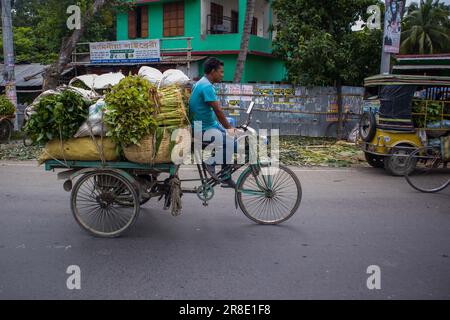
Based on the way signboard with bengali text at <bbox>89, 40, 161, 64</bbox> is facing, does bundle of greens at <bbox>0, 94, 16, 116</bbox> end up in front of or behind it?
in front

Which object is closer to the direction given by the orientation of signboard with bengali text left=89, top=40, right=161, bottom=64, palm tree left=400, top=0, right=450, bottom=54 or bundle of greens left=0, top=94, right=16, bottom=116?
the bundle of greens

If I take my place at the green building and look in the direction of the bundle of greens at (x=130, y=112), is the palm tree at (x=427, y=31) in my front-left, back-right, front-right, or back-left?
back-left

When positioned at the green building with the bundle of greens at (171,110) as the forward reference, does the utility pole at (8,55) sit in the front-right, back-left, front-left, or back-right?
front-right

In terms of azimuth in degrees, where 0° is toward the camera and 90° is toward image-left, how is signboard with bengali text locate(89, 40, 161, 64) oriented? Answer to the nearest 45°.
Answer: approximately 0°

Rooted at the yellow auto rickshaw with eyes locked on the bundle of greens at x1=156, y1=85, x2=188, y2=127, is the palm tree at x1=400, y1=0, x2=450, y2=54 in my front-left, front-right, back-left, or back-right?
back-right

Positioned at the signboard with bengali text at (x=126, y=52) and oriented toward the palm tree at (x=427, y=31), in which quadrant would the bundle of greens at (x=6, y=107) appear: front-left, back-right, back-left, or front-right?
back-right

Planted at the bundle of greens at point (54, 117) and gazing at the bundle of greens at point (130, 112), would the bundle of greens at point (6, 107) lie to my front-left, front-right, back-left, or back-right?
back-left

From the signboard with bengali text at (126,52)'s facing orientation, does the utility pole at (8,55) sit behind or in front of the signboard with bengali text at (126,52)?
in front

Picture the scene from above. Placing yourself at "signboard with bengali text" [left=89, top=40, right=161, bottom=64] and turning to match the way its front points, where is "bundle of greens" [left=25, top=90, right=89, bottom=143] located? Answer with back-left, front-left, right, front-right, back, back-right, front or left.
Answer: front

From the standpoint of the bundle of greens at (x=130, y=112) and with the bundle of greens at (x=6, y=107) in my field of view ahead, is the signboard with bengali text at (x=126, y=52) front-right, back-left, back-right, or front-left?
front-right

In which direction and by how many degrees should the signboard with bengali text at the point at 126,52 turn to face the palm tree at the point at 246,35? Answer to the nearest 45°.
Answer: approximately 45° to its left

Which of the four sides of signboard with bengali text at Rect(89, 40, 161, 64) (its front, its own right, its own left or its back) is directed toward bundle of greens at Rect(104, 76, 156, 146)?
front

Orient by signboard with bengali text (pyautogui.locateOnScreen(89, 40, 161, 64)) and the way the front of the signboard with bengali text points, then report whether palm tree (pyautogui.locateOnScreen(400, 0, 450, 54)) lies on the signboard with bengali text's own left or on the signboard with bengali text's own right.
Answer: on the signboard with bengali text's own left

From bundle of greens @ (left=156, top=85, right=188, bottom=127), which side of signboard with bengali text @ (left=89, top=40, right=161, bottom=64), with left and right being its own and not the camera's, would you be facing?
front
